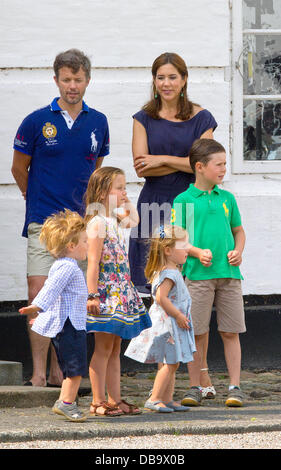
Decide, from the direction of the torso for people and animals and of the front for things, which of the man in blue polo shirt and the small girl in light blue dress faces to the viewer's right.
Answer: the small girl in light blue dress

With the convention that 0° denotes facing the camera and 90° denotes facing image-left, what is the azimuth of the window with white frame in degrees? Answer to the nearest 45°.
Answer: approximately 0°

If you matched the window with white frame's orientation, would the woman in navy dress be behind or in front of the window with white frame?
in front

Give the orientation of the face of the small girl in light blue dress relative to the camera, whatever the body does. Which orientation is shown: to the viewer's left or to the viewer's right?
to the viewer's right

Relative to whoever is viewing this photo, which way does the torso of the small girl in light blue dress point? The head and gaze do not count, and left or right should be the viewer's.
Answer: facing to the right of the viewer

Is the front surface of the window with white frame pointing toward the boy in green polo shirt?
yes

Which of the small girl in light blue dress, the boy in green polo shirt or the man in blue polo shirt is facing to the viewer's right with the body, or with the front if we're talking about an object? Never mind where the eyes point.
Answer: the small girl in light blue dress

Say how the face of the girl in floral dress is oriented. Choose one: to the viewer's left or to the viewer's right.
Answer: to the viewer's right
